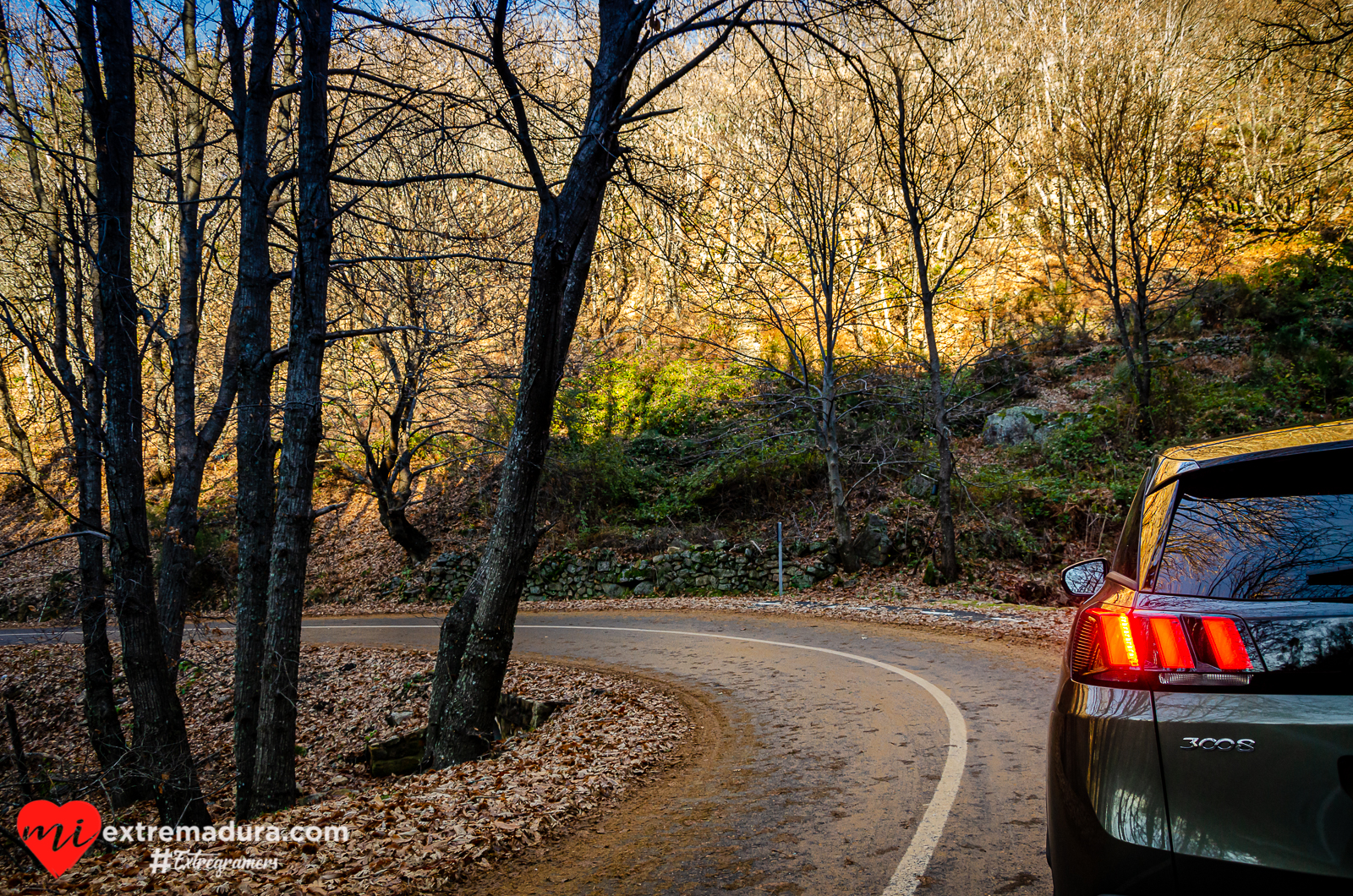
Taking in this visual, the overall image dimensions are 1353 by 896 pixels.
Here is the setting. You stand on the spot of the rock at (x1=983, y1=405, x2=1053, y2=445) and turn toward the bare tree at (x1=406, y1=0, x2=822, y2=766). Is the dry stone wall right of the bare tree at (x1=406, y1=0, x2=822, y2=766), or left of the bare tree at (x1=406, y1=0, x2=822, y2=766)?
right

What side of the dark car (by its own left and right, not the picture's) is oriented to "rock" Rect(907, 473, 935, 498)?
front

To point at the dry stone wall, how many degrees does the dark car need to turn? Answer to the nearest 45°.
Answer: approximately 45° to its left

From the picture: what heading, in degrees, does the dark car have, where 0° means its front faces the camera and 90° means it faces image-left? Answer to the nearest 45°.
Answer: approximately 180°

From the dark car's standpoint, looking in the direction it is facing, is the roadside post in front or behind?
in front

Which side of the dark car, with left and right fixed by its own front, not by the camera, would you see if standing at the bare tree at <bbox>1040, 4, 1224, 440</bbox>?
front

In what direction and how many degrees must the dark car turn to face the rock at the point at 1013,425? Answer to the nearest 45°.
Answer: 0° — it already faces it

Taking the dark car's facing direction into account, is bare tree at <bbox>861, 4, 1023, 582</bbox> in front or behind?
in front
